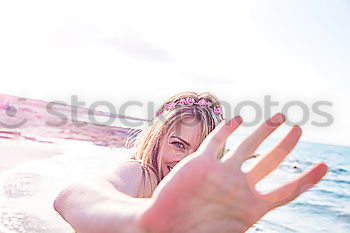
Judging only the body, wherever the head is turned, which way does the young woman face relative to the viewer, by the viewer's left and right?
facing the viewer
